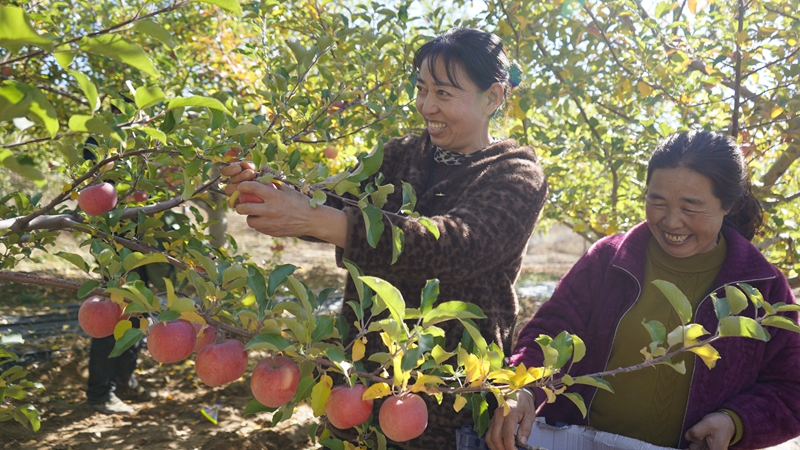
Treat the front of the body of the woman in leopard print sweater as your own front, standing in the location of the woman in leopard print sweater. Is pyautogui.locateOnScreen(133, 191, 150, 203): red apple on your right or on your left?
on your right

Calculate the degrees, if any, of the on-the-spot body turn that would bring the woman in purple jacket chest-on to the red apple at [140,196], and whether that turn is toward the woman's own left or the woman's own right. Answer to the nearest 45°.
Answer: approximately 45° to the woman's own right

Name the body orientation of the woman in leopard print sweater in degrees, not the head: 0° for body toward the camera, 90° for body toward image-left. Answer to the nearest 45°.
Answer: approximately 45°

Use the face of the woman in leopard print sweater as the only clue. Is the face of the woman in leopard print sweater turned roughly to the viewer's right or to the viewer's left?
to the viewer's left
